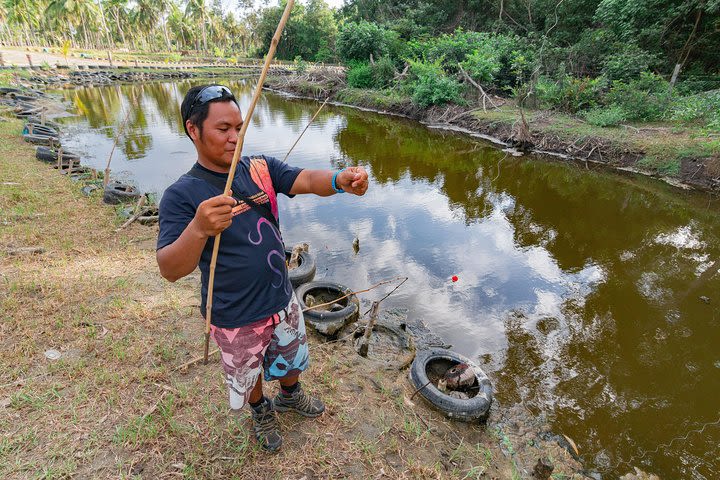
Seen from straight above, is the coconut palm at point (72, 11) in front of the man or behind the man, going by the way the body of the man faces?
behind

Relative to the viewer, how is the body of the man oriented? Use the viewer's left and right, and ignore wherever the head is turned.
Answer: facing the viewer and to the right of the viewer

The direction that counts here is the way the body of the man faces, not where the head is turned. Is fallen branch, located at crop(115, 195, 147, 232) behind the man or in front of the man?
behind

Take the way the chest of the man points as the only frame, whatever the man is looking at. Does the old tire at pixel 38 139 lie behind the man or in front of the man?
behind

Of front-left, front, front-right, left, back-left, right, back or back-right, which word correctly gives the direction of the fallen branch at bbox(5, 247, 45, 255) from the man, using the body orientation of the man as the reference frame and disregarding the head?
back

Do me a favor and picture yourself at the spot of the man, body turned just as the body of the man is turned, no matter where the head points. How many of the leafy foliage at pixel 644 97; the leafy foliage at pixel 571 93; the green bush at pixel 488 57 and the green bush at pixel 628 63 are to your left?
4

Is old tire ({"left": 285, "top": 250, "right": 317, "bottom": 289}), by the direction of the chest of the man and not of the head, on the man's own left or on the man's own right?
on the man's own left

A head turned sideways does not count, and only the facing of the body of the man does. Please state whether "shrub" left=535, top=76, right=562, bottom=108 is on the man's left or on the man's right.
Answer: on the man's left
